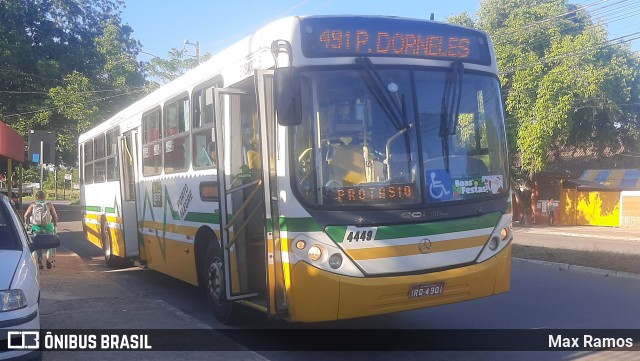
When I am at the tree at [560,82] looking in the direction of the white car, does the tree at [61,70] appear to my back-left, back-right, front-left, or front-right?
front-right

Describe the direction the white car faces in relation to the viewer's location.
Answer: facing the viewer

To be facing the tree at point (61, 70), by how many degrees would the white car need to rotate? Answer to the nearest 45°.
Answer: approximately 180°

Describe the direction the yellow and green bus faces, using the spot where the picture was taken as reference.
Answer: facing the viewer and to the right of the viewer

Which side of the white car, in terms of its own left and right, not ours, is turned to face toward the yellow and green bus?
left

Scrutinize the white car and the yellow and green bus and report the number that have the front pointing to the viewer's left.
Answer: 0

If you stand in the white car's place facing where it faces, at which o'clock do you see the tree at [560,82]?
The tree is roughly at 8 o'clock from the white car.

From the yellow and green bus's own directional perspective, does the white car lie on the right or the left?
on its right

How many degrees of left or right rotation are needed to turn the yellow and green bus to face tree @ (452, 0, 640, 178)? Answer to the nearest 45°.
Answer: approximately 90° to its left

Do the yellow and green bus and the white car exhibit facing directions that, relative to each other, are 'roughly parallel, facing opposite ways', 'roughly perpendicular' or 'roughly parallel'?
roughly parallel

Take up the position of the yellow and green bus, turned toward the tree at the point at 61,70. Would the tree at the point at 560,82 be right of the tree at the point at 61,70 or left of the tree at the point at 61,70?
right
